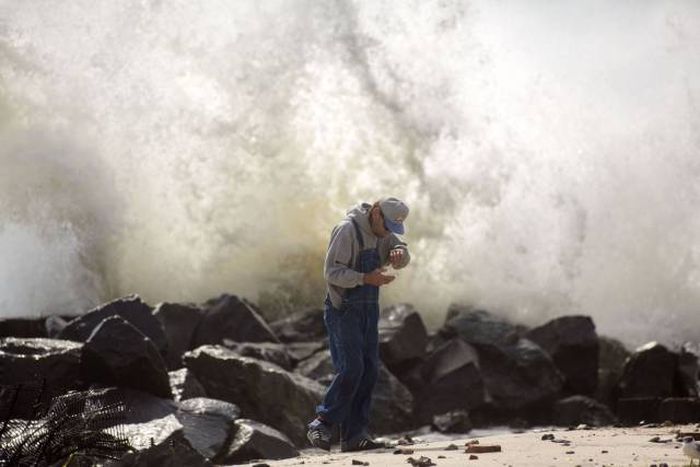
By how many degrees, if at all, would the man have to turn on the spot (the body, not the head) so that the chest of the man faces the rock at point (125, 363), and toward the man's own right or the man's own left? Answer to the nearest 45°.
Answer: approximately 180°

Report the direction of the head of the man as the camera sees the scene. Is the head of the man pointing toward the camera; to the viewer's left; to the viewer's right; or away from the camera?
to the viewer's right

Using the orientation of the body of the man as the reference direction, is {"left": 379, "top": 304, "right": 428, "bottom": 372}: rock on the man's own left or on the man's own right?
on the man's own left

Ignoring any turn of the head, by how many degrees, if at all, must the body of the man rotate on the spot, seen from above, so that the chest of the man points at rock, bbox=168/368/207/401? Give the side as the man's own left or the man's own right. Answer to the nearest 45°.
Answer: approximately 180°

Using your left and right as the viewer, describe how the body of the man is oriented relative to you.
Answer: facing the viewer and to the right of the viewer

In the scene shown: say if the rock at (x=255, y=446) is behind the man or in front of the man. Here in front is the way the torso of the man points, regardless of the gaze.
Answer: behind

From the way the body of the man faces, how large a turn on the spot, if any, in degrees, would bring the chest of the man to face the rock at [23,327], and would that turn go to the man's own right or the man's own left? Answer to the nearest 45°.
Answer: approximately 180°

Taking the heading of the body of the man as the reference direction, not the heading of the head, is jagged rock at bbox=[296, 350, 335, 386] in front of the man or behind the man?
behind

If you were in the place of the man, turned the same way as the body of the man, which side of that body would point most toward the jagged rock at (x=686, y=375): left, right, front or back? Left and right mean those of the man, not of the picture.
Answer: left

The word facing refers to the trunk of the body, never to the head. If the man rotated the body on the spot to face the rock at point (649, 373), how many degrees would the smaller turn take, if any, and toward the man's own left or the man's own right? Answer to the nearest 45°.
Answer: approximately 90° to the man's own left

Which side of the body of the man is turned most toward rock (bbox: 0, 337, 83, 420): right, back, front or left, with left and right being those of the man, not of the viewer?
back
